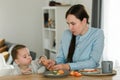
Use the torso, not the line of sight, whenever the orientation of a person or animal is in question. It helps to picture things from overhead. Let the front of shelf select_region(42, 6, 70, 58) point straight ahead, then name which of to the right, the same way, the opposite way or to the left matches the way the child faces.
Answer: to the left

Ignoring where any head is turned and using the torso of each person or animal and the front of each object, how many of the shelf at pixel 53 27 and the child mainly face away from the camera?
0

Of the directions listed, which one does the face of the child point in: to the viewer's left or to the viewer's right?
to the viewer's right

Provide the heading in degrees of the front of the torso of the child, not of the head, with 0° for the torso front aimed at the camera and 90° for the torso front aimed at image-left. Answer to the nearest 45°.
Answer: approximately 315°

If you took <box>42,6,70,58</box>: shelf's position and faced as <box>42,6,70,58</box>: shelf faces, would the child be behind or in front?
in front

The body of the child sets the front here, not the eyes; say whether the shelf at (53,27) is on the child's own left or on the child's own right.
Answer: on the child's own left
